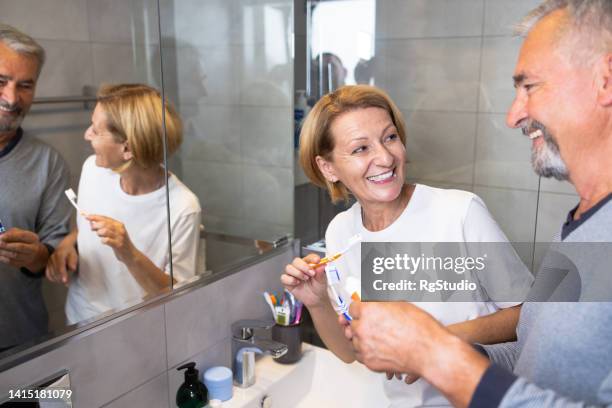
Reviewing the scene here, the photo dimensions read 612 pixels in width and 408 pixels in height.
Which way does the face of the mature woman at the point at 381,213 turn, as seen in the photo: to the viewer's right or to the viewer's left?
to the viewer's right

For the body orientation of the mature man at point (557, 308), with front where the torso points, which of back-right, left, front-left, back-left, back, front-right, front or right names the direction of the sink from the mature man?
front-right

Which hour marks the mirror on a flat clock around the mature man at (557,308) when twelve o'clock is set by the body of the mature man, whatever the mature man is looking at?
The mirror is roughly at 1 o'clock from the mature man.

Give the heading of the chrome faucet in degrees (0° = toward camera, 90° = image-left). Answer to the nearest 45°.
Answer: approximately 315°

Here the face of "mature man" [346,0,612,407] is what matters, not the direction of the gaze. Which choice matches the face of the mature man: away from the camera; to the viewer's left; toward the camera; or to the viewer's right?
to the viewer's left

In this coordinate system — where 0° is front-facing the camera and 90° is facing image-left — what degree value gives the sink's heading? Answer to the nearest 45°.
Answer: approximately 315°
